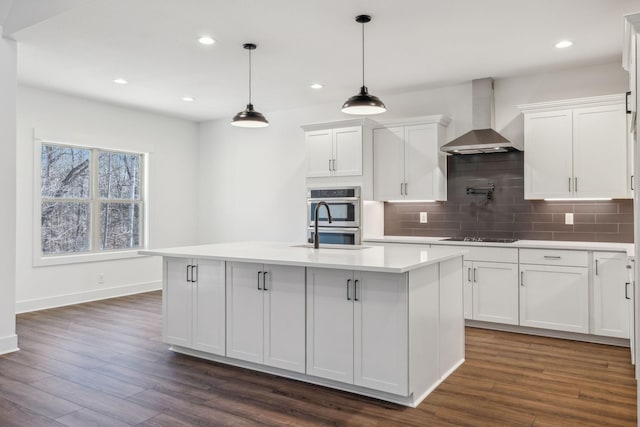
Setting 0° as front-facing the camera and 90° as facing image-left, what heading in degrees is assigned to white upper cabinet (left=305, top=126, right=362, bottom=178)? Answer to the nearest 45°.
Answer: approximately 45°

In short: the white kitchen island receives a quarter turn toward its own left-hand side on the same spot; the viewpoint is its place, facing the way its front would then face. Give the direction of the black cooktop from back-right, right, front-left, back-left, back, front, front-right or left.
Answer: left

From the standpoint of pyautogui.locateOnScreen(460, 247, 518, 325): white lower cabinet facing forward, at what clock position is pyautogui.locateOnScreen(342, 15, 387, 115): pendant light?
The pendant light is roughly at 1 o'clock from the white lower cabinet.

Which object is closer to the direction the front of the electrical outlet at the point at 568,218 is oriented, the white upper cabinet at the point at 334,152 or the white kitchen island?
the white kitchen island

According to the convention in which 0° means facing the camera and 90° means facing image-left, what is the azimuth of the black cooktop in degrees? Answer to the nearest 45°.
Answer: approximately 0°

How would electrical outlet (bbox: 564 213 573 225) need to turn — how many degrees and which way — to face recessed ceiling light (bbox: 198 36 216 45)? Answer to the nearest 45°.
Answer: approximately 45° to its right

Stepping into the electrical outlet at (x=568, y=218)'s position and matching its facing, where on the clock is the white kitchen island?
The white kitchen island is roughly at 1 o'clock from the electrical outlet.
